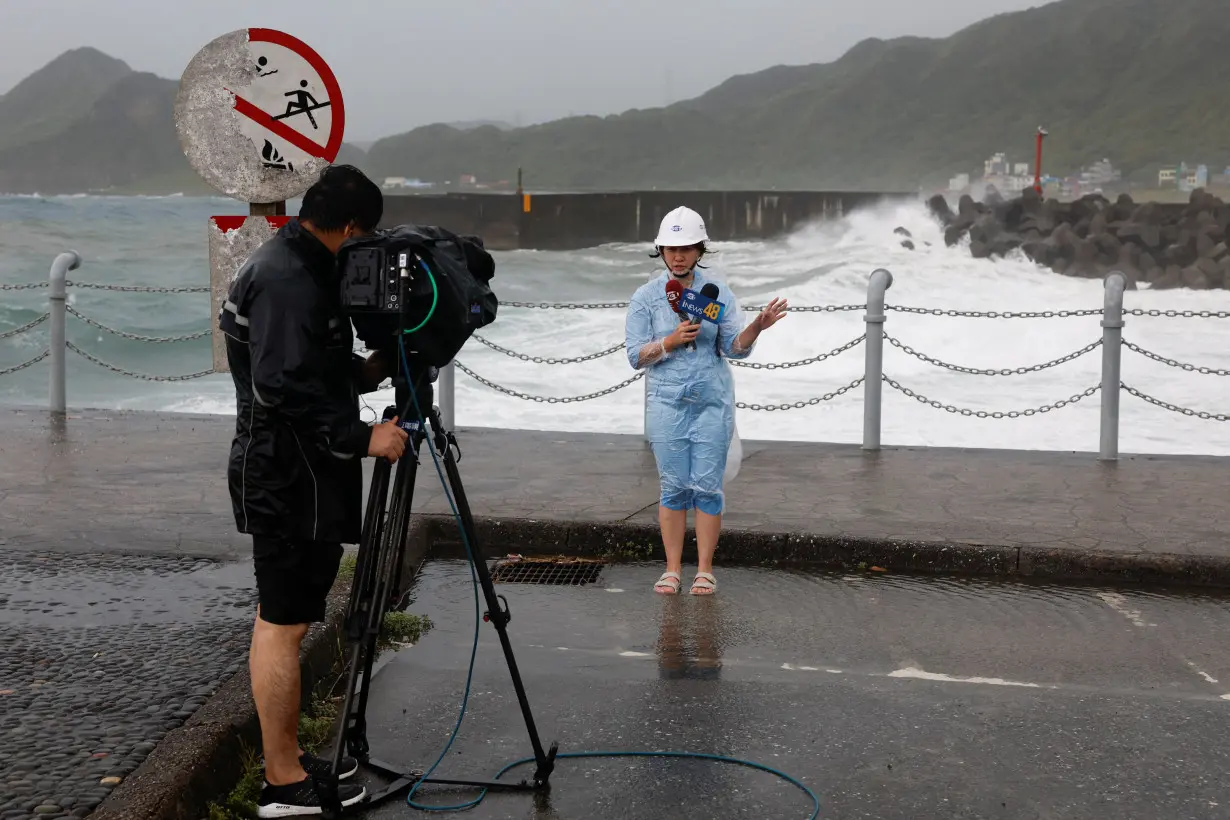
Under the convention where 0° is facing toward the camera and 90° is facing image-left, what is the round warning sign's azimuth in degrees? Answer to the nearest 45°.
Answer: approximately 0°

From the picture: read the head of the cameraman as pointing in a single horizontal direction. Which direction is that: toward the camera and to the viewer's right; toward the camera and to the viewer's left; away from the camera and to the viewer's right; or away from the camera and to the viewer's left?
away from the camera and to the viewer's right

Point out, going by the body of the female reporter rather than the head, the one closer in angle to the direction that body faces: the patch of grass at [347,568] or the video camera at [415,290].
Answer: the video camera

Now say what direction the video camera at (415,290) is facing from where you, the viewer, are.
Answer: facing away from the viewer and to the right of the viewer

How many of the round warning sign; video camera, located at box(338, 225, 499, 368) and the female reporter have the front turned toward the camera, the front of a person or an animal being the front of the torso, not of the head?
2

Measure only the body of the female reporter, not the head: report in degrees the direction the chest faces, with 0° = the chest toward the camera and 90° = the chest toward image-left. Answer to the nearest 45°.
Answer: approximately 0°

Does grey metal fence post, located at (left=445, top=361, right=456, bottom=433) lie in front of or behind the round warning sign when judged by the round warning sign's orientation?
behind

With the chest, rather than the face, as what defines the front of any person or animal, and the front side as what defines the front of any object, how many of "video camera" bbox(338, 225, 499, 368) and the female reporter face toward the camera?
1
